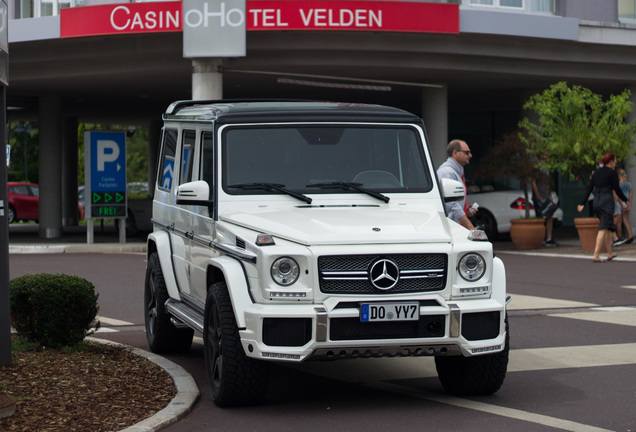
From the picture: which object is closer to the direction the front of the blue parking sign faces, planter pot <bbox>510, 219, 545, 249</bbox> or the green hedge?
the green hedge

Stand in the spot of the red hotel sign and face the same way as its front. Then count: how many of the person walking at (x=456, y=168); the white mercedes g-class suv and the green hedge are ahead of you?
3

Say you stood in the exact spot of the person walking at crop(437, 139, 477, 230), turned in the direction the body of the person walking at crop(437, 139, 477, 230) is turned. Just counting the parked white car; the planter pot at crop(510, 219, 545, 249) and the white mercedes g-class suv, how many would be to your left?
2

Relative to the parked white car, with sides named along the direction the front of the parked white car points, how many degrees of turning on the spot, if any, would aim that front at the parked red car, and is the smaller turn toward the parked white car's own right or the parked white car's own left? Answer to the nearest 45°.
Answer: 0° — it already faces it

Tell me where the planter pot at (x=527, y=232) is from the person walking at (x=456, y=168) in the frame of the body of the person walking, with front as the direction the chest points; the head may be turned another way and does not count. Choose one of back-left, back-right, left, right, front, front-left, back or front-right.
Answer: left

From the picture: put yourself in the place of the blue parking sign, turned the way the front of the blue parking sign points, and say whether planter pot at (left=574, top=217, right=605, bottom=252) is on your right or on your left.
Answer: on your left
